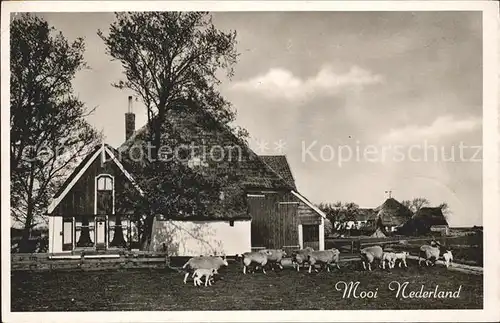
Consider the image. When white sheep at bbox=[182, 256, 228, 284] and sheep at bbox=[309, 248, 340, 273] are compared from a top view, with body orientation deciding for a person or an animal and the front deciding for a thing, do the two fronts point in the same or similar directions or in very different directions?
same or similar directions

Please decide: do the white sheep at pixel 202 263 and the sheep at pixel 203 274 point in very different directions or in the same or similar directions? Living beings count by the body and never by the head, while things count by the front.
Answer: same or similar directions

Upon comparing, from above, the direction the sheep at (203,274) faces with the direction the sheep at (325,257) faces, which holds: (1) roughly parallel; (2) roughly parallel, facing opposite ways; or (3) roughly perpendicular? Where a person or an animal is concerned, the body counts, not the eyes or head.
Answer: roughly parallel
